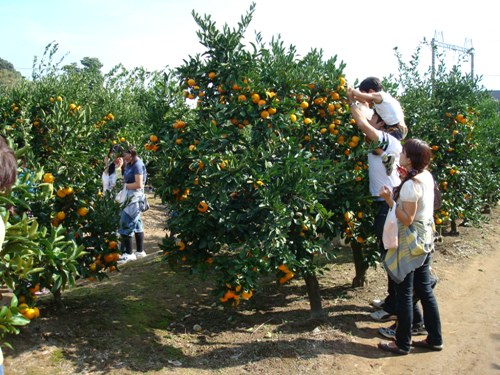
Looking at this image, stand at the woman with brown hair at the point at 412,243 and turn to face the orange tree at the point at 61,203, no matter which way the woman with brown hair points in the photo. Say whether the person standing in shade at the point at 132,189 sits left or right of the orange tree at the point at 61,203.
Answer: right

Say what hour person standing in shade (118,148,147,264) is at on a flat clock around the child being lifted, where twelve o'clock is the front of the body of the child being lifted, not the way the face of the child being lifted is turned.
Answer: The person standing in shade is roughly at 1 o'clock from the child being lifted.

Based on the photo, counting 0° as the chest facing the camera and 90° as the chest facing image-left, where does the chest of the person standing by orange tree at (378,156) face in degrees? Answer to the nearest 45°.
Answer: approximately 90°

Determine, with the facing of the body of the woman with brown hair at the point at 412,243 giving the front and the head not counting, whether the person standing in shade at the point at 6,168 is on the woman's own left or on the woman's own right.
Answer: on the woman's own left

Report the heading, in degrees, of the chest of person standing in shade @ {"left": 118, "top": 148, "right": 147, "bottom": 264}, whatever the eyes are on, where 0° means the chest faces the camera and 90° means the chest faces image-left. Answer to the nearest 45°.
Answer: approximately 90°

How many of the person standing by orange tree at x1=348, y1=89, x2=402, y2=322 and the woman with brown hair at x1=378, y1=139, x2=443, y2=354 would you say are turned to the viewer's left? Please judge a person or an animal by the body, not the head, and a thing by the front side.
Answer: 2

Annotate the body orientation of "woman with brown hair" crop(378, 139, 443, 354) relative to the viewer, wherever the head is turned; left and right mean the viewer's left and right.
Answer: facing to the left of the viewer

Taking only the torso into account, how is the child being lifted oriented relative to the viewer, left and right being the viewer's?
facing to the left of the viewer
